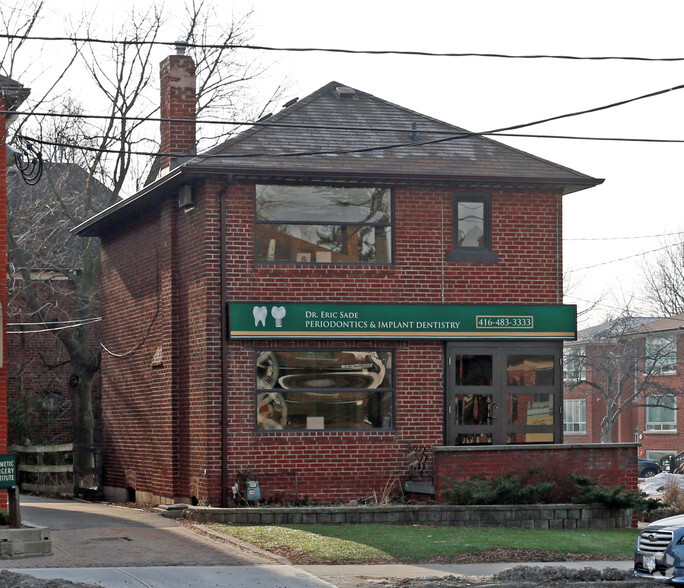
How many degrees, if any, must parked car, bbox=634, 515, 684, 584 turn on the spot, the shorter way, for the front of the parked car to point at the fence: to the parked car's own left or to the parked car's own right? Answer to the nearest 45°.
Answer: approximately 90° to the parked car's own right

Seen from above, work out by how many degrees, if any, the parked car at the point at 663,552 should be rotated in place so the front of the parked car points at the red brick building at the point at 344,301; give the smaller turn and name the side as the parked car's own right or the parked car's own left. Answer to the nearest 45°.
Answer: approximately 90° to the parked car's own right

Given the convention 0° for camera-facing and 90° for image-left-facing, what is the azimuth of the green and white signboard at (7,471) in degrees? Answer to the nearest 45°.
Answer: approximately 0°

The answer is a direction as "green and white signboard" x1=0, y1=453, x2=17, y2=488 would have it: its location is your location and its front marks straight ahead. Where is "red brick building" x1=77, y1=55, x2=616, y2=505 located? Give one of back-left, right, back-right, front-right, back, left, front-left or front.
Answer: back-left

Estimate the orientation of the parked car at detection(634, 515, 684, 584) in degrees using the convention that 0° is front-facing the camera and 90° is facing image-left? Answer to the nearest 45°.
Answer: approximately 45°

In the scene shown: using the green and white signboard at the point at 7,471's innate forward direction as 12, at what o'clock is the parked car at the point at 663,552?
The parked car is roughly at 10 o'clock from the green and white signboard.
